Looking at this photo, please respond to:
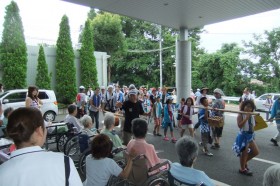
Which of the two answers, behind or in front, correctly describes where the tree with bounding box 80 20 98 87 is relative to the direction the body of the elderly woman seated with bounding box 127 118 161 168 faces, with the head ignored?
in front

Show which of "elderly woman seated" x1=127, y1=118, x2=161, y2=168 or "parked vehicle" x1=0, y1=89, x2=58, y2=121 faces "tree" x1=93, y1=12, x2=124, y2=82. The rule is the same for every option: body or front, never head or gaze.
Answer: the elderly woman seated

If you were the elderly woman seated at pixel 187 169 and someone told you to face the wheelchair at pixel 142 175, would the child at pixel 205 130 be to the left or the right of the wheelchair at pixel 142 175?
right

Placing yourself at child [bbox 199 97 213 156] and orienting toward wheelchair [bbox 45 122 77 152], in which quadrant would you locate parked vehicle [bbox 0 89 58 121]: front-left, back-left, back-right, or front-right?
front-right

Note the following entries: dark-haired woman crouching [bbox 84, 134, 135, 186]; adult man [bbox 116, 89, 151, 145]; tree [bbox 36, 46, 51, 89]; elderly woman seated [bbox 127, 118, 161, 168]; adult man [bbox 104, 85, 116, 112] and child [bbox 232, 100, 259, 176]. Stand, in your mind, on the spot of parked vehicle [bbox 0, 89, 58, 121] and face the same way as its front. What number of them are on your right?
1

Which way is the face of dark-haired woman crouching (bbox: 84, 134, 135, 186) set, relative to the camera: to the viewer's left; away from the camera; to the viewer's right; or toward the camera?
away from the camera

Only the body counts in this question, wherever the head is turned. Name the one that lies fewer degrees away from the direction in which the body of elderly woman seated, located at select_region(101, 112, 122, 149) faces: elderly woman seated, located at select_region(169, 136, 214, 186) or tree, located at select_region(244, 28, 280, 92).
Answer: the tree

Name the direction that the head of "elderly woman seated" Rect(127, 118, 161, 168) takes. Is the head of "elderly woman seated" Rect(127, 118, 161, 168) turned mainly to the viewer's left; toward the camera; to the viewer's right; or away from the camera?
away from the camera

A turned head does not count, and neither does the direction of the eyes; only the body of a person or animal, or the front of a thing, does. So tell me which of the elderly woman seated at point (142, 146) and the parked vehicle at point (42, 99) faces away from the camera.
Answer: the elderly woman seated

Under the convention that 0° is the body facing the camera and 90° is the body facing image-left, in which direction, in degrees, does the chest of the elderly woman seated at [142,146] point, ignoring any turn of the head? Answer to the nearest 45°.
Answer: approximately 180°

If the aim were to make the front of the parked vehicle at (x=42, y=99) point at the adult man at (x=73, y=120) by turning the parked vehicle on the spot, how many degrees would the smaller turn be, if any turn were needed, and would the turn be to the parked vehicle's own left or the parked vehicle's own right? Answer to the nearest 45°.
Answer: approximately 90° to the parked vehicle's own left

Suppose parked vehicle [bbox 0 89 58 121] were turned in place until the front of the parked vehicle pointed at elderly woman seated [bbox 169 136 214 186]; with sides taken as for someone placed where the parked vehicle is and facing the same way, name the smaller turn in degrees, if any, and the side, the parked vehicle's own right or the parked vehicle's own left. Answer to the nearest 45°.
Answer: approximately 90° to the parked vehicle's own left

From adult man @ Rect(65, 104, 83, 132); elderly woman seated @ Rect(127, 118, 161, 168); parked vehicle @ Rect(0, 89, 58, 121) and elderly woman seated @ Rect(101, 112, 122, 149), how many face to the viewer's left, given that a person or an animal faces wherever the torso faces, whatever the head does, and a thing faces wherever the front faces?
1

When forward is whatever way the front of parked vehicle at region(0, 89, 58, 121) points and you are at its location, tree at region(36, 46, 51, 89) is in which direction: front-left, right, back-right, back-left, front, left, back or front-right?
right

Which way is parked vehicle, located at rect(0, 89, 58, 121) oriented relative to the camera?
to the viewer's left
